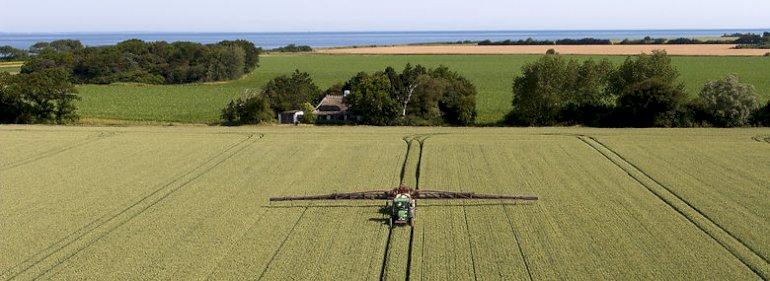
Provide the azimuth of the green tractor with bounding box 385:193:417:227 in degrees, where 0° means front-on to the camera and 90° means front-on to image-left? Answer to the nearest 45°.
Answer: approximately 0°
